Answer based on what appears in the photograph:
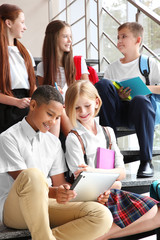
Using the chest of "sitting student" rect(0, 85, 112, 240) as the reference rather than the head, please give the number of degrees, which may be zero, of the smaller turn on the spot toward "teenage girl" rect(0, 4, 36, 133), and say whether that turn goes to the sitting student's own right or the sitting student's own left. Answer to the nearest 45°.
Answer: approximately 135° to the sitting student's own left

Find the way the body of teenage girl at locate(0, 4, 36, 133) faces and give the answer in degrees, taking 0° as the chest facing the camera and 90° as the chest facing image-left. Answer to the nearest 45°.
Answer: approximately 315°

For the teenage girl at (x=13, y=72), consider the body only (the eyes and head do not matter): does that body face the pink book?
yes

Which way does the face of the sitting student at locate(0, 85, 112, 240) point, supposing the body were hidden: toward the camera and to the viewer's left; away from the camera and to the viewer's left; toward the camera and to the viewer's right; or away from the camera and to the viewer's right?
toward the camera and to the viewer's right

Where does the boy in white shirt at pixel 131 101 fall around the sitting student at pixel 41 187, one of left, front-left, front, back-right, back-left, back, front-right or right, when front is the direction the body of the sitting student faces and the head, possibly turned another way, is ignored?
left

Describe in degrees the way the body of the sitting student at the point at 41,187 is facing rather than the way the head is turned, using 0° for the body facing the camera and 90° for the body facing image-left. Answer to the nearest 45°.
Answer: approximately 315°

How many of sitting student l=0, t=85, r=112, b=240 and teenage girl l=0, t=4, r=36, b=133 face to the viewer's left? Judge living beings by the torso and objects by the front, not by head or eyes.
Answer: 0

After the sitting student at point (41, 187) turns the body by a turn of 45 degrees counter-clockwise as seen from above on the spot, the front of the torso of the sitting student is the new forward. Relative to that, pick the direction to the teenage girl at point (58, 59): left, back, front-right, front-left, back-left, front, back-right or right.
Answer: left

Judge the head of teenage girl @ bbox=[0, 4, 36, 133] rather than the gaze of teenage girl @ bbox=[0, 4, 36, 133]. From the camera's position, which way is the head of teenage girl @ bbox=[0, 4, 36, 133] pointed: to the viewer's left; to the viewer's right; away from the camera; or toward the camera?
to the viewer's right

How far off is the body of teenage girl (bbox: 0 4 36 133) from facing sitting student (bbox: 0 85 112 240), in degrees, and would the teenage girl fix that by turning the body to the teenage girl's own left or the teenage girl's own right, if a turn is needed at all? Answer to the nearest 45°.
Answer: approximately 45° to the teenage girl's own right
